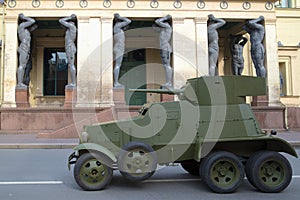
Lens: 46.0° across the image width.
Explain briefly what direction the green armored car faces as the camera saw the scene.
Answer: facing to the left of the viewer

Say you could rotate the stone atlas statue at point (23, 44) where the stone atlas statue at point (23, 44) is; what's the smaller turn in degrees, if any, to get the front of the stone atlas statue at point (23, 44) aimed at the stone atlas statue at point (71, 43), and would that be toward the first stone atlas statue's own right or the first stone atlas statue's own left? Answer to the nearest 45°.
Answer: approximately 45° to the first stone atlas statue's own left

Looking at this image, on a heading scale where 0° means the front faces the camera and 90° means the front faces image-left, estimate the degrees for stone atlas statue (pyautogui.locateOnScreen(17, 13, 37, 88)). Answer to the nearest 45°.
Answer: approximately 315°

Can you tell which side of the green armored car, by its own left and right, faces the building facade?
right

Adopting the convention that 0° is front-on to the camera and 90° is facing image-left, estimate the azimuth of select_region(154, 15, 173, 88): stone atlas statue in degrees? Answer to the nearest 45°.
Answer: approximately 45°

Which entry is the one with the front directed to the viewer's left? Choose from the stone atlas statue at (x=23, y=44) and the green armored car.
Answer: the green armored car

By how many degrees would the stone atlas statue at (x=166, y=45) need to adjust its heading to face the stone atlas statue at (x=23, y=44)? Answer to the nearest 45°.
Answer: approximately 45° to its right

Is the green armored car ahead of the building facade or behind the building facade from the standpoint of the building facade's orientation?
ahead

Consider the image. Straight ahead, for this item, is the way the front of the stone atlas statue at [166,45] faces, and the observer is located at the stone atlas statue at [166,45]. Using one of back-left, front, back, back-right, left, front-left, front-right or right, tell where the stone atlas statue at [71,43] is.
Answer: front-right
